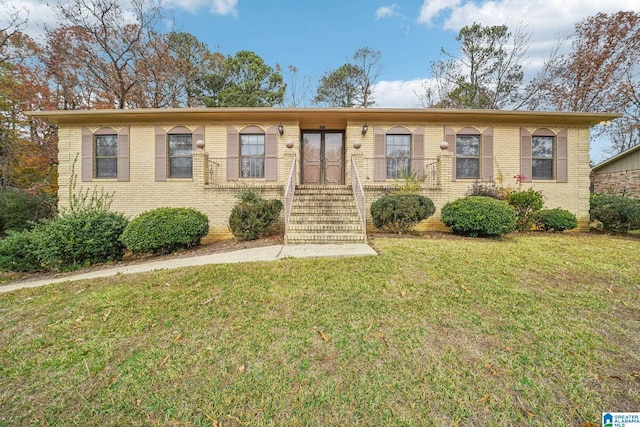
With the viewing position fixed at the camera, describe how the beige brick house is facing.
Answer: facing the viewer

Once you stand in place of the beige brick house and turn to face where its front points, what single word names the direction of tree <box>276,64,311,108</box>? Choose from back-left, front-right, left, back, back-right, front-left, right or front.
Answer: back

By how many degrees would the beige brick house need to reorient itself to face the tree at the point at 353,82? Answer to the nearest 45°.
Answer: approximately 180°

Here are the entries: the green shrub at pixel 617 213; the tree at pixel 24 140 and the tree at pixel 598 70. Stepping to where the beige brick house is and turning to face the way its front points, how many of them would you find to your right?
1

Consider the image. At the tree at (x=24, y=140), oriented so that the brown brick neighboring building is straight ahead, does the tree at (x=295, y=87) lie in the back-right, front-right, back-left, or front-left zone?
front-left

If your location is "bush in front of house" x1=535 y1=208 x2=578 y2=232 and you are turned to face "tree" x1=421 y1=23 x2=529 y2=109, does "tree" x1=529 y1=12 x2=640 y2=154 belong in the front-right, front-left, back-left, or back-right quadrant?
front-right

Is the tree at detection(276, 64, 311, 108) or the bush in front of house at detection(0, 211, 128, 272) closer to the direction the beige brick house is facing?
the bush in front of house

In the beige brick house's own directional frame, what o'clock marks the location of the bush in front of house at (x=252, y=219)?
The bush in front of house is roughly at 1 o'clock from the beige brick house.

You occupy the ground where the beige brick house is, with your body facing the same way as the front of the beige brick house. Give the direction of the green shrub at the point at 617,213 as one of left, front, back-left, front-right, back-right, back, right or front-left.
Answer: left

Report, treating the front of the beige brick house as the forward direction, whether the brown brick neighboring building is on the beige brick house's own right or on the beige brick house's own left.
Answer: on the beige brick house's own left

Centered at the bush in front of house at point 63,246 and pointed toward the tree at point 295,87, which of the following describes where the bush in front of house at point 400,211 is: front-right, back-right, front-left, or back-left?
front-right

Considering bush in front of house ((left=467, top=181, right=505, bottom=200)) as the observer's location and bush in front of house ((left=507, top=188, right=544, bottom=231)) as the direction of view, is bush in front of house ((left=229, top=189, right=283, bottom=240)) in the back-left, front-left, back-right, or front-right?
back-right

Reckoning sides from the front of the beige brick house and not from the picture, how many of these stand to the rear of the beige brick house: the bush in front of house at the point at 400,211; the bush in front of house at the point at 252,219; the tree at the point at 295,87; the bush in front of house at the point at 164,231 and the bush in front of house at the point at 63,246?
1
